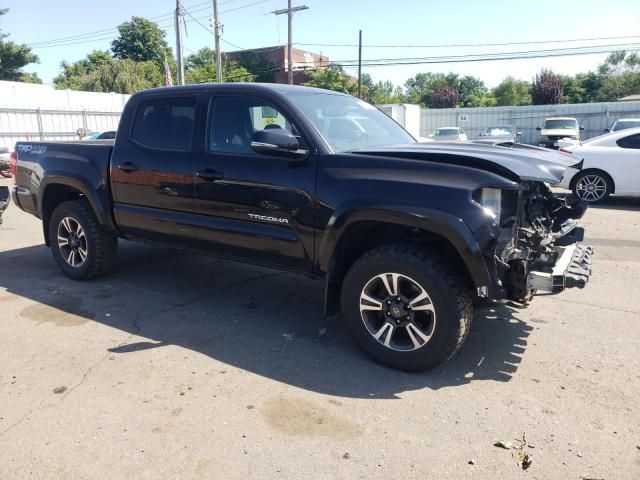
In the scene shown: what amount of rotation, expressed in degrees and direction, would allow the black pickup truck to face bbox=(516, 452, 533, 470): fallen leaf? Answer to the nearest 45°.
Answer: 0° — it already faces it

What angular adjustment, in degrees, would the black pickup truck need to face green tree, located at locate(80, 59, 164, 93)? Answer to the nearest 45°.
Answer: approximately 135° to its left

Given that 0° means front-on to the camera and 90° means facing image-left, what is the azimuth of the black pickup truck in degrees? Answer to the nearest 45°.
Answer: approximately 315°

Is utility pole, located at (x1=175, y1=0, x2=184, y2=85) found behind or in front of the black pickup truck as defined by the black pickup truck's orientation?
behind

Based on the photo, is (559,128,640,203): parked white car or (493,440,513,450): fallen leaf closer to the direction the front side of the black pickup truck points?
the fallen leaf

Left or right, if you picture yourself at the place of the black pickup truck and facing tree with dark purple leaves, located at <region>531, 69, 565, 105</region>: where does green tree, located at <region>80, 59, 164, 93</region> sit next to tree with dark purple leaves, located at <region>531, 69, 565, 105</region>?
left

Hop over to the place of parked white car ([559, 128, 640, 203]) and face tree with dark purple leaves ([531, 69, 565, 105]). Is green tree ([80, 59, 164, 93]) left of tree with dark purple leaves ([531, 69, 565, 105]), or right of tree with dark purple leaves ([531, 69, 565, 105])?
left

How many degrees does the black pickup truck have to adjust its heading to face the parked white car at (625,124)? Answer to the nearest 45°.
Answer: approximately 90° to its left
